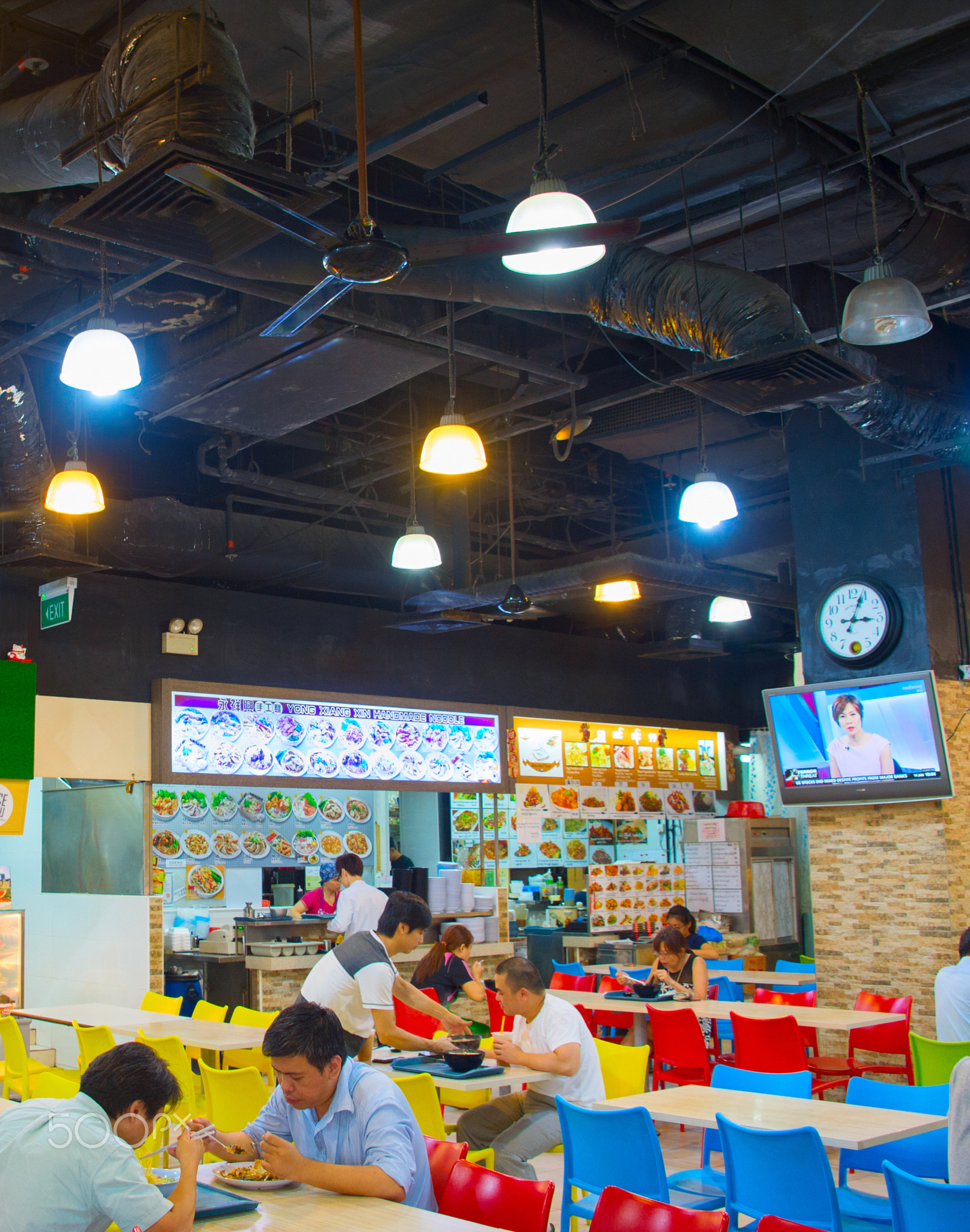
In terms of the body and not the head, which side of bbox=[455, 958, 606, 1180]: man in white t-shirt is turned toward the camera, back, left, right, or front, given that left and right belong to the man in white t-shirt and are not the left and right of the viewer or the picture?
left

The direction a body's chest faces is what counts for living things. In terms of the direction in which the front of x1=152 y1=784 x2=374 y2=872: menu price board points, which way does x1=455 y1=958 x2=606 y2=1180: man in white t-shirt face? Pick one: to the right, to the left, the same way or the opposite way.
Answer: to the right

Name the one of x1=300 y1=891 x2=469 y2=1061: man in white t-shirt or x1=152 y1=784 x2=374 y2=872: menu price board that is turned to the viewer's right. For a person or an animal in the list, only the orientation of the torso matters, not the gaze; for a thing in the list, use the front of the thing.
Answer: the man in white t-shirt

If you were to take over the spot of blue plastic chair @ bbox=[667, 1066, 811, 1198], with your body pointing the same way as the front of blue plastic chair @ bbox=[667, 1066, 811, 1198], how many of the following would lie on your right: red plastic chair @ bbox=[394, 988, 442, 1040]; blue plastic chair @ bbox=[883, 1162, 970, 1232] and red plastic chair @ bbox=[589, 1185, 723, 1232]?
1

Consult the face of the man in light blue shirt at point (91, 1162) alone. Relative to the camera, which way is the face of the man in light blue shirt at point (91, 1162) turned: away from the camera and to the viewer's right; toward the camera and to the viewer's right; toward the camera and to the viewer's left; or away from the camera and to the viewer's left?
away from the camera and to the viewer's right

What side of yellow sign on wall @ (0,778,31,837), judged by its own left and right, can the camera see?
front

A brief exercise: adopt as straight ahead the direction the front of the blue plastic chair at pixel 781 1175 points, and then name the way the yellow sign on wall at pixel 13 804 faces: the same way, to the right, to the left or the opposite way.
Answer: to the right

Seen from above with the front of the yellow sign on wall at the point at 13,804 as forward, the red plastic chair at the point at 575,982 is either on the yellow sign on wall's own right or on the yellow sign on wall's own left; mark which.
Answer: on the yellow sign on wall's own left

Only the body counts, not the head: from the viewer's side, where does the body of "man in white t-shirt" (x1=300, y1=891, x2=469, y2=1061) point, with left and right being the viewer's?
facing to the right of the viewer

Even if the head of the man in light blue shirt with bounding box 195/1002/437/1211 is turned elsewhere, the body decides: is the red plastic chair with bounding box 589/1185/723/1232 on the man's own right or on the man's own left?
on the man's own left

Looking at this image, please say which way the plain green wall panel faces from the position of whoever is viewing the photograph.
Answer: facing the viewer

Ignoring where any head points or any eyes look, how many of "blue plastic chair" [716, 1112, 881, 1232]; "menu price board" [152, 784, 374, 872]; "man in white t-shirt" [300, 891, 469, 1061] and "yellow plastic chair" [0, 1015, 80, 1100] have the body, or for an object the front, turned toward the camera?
1

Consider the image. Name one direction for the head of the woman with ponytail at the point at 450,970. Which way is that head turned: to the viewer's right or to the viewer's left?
to the viewer's right
